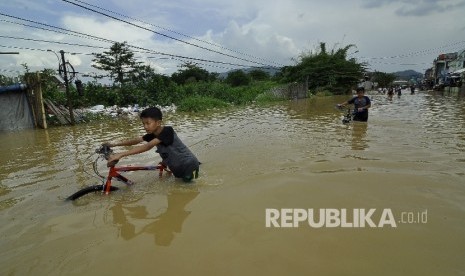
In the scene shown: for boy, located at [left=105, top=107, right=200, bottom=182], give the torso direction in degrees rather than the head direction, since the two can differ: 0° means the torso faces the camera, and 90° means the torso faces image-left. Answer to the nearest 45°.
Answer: approximately 90°

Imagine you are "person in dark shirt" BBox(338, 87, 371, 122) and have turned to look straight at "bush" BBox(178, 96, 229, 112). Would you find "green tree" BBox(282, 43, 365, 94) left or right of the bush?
right

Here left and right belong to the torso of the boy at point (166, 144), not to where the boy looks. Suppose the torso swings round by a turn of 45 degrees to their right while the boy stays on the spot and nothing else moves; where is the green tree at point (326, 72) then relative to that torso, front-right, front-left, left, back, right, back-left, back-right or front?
right

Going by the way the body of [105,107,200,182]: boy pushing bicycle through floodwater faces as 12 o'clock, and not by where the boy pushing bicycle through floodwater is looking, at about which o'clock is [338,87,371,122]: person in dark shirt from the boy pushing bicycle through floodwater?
The person in dark shirt is roughly at 5 o'clock from the boy pushing bicycle through floodwater.

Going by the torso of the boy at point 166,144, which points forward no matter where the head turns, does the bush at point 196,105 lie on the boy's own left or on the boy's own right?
on the boy's own right
